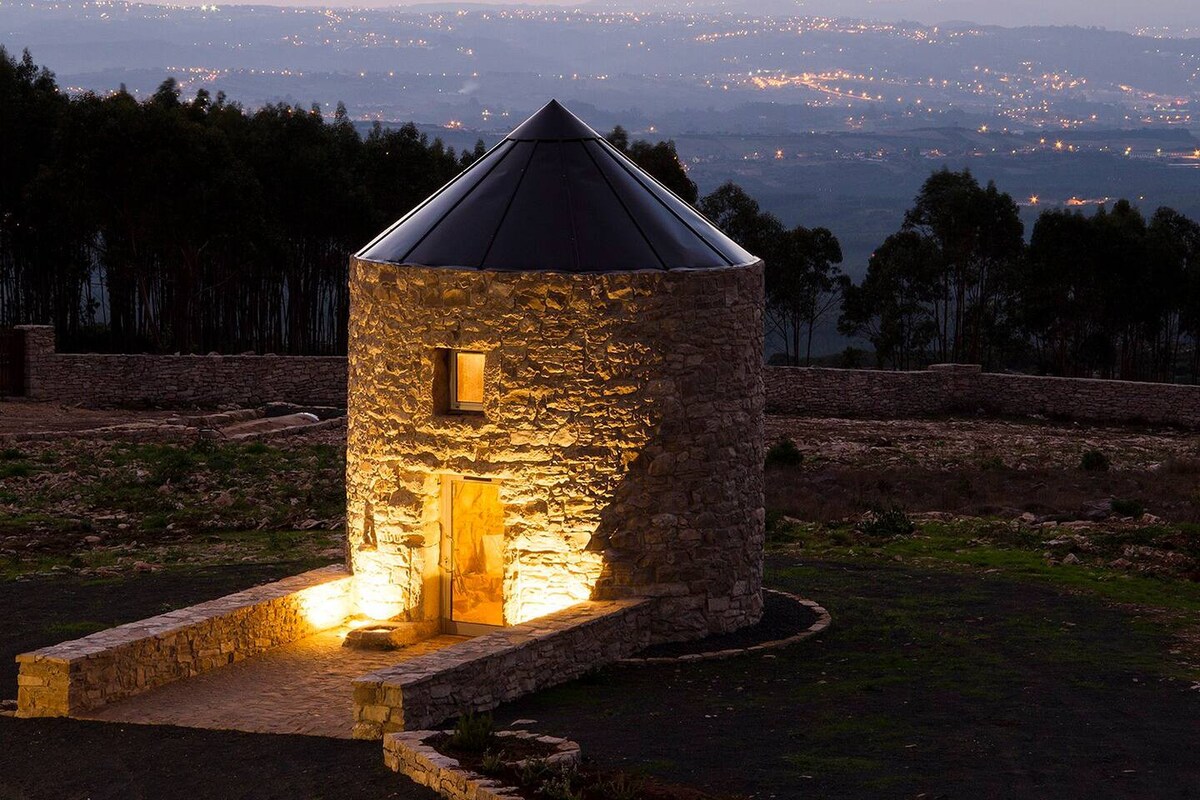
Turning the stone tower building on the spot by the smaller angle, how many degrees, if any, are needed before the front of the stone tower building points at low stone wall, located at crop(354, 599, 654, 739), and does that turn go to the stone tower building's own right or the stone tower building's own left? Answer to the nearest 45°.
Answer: approximately 45° to the stone tower building's own left

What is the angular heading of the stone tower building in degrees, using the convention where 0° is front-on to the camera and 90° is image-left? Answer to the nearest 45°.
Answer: approximately 45°

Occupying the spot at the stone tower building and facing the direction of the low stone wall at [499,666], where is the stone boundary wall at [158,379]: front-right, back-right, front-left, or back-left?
back-right

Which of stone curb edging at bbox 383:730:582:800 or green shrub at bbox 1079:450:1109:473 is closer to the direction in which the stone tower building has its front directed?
the stone curb edging

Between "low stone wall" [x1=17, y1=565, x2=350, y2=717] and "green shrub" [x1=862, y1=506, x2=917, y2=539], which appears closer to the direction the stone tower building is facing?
the low stone wall

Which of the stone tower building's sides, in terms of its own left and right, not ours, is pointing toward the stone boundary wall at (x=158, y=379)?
right

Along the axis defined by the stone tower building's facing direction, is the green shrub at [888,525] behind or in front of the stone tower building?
behind

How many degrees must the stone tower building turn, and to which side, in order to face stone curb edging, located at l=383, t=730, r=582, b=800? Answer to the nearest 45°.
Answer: approximately 45° to its left

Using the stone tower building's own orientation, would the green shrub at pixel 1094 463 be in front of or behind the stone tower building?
behind
